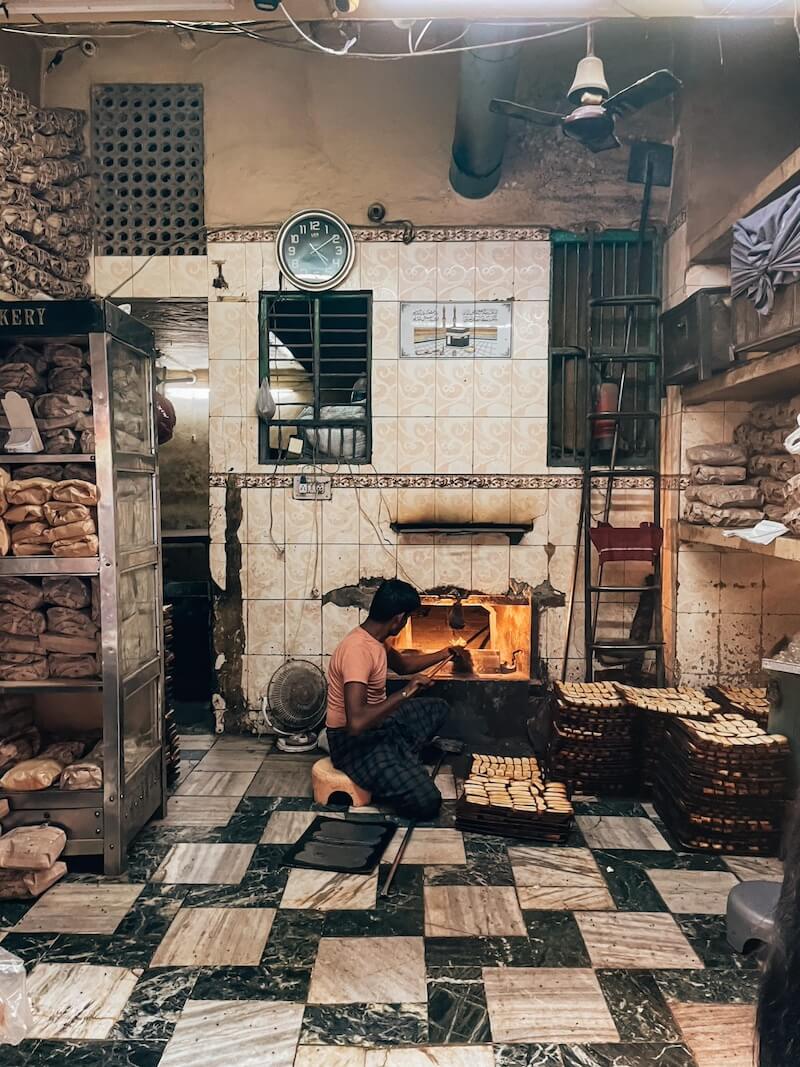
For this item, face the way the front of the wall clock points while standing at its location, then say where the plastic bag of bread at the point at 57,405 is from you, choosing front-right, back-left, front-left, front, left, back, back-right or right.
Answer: front-right

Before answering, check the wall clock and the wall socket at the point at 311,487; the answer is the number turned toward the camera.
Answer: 2

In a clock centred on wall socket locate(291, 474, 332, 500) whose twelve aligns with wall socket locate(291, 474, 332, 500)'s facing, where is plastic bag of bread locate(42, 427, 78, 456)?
The plastic bag of bread is roughly at 1 o'clock from the wall socket.

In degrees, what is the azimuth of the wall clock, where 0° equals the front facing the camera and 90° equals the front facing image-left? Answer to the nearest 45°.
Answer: approximately 0°

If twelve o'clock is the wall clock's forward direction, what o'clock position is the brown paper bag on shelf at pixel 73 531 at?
The brown paper bag on shelf is roughly at 1 o'clock from the wall clock.

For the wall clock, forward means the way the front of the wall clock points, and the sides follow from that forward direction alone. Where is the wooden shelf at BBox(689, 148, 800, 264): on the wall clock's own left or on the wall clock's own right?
on the wall clock's own left

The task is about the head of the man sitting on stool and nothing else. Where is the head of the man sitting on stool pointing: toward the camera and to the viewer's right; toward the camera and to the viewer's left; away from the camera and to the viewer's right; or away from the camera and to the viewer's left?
away from the camera and to the viewer's right

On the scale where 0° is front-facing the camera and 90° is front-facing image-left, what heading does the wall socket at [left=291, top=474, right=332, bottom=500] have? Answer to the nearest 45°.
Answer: approximately 0°

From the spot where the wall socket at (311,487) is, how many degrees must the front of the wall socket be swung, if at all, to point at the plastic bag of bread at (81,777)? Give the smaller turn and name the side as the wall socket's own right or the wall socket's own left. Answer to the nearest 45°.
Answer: approximately 45° to the wall socket's own right

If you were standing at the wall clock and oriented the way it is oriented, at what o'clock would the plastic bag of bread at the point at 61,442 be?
The plastic bag of bread is roughly at 1 o'clock from the wall clock.

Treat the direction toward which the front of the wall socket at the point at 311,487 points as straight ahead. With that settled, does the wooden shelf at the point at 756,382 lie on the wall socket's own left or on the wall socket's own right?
on the wall socket's own left

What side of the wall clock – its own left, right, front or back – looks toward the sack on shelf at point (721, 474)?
left
